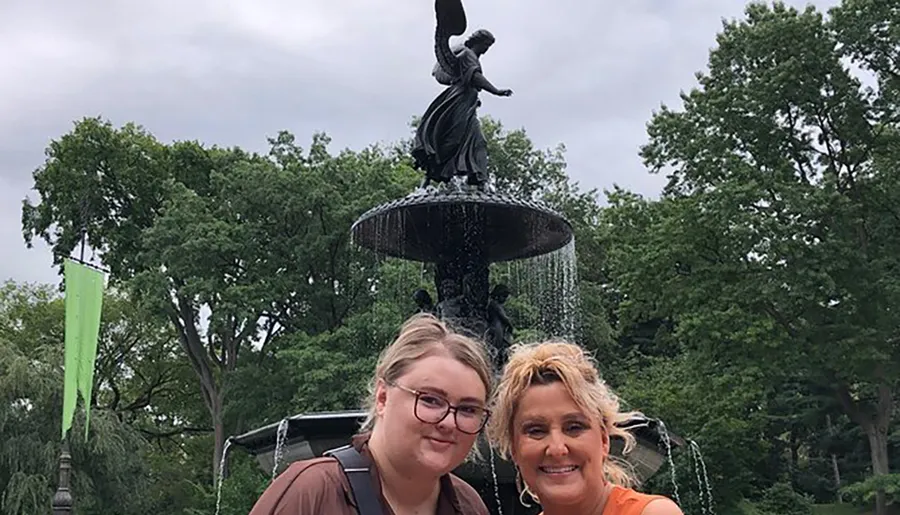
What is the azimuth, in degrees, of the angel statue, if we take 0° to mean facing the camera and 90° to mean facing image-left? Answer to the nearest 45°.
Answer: approximately 270°

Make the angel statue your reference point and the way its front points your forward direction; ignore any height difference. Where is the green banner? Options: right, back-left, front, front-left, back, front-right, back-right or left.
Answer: back-left

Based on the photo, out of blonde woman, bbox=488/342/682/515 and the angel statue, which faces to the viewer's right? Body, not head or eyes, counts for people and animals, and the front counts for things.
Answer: the angel statue

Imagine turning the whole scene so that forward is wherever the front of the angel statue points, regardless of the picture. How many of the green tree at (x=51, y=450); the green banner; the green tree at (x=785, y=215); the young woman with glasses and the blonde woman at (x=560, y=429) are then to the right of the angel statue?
2

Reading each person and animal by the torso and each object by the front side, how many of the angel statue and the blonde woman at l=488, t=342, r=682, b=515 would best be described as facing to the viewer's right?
1

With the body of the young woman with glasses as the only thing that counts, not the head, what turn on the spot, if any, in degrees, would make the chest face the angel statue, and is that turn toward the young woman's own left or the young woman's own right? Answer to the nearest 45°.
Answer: approximately 135° to the young woman's own left

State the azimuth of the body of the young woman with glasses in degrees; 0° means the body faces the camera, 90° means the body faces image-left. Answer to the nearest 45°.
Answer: approximately 315°

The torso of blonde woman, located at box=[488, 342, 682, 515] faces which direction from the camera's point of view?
toward the camera

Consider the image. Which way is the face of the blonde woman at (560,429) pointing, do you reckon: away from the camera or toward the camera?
toward the camera

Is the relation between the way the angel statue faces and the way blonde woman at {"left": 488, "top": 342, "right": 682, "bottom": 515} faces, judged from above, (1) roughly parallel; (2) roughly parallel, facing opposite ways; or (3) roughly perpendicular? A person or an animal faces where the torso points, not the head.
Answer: roughly perpendicular
